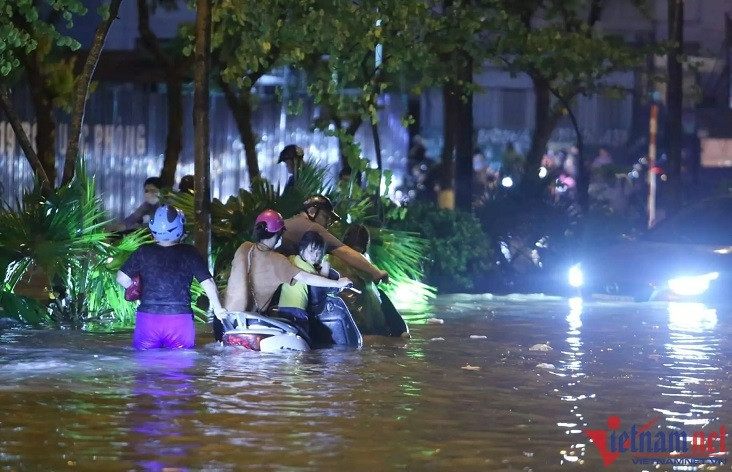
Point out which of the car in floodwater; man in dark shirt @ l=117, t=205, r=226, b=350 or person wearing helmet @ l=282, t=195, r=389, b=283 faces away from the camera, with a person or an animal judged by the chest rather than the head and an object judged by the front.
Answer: the man in dark shirt

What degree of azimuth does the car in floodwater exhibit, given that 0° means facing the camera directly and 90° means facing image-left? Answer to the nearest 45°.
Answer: approximately 45°

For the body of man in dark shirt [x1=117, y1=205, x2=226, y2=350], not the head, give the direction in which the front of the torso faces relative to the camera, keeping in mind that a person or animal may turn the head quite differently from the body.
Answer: away from the camera

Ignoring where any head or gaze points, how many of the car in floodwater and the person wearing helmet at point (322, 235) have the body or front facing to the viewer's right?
1

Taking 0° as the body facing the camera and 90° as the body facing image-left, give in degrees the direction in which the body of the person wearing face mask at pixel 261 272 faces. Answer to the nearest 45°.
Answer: approximately 225°

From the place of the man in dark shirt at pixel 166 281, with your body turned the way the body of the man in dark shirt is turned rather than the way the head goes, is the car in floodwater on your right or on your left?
on your right

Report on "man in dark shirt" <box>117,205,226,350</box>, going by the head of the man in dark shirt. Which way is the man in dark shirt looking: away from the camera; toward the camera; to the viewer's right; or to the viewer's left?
away from the camera

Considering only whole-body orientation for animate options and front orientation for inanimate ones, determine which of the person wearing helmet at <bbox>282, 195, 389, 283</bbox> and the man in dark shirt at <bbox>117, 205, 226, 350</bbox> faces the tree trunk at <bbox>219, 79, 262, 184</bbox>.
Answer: the man in dark shirt

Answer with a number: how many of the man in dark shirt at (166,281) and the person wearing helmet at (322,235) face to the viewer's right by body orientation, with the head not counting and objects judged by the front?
1

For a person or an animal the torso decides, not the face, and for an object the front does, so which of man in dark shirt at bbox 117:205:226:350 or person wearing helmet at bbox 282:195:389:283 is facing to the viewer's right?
the person wearing helmet

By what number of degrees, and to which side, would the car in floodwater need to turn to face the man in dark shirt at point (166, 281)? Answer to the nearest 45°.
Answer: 0° — it already faces them

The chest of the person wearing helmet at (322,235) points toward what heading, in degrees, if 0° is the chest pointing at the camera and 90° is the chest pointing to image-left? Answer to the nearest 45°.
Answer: approximately 270°
